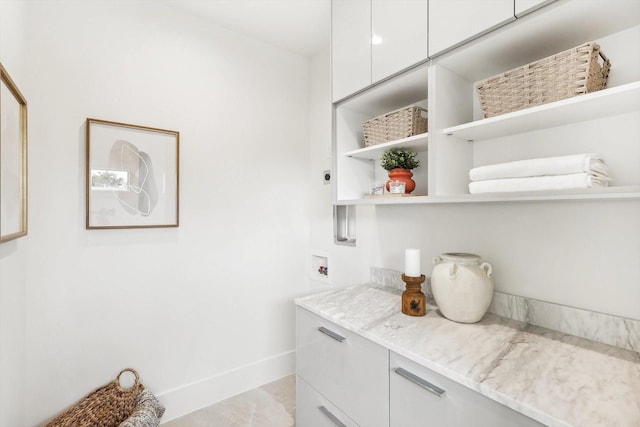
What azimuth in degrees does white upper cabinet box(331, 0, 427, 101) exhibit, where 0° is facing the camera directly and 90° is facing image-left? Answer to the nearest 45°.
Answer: approximately 45°

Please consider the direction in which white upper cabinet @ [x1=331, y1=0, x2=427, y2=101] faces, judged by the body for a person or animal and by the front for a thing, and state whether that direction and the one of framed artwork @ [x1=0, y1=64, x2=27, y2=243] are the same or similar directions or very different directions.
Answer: very different directions

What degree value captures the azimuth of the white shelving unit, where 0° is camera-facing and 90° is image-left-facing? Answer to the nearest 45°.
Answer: approximately 45°

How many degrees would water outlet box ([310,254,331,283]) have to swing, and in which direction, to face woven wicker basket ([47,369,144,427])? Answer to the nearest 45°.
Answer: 0° — it already faces it

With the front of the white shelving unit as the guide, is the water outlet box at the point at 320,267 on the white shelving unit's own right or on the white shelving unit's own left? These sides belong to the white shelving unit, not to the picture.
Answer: on the white shelving unit's own right

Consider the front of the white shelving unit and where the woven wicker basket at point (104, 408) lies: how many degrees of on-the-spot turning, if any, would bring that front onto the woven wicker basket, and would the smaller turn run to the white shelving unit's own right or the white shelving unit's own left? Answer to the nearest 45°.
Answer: approximately 45° to the white shelving unit's own right

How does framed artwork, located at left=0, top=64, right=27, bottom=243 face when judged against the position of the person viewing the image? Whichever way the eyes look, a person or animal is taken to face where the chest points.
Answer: facing to the right of the viewer

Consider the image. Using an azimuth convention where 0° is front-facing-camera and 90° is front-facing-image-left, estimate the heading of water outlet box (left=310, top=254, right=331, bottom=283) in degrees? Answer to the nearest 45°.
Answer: approximately 45°
